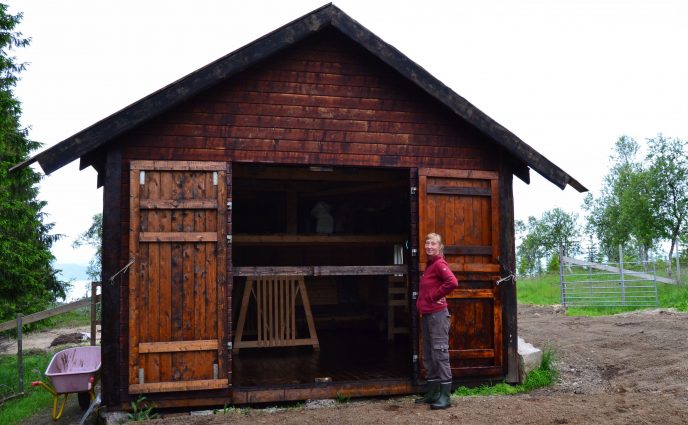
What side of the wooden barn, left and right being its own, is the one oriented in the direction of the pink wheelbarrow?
right

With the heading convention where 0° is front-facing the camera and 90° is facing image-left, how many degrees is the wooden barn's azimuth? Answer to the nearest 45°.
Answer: approximately 0°

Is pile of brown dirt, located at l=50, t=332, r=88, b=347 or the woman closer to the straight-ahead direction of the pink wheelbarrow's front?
the pile of brown dirt

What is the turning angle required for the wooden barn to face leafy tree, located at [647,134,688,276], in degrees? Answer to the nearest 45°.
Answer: approximately 135° to its left

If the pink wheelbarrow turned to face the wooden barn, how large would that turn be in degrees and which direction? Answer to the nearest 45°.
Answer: approximately 90° to its right

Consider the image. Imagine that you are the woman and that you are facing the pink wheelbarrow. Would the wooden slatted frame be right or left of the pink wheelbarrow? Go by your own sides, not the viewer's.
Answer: right

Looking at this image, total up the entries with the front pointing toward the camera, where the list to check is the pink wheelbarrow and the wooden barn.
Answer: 1

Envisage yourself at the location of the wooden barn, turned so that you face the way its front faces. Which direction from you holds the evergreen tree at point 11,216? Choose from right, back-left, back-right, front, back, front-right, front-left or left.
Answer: back-right
